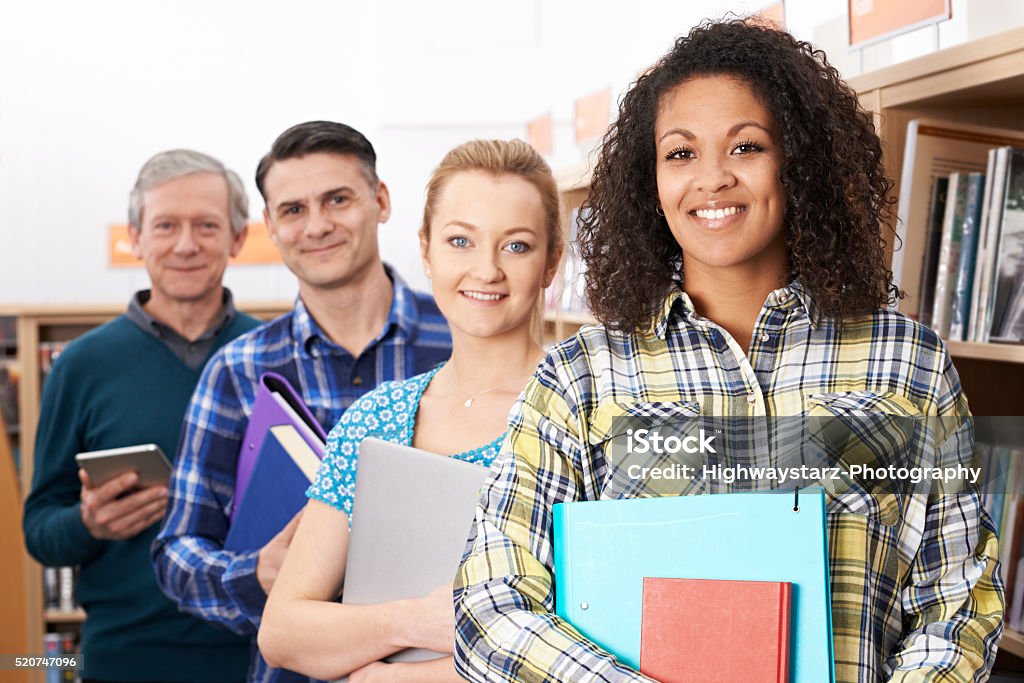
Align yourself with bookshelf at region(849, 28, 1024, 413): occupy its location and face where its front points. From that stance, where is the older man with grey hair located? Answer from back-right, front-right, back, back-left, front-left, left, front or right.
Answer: front-right

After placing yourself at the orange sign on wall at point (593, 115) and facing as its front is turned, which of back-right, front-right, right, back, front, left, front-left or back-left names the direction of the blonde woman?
front-left

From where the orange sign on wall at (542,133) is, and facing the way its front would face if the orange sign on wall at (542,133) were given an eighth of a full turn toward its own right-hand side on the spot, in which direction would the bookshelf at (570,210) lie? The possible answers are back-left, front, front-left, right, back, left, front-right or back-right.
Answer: left

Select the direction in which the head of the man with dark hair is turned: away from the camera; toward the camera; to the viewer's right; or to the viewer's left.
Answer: toward the camera

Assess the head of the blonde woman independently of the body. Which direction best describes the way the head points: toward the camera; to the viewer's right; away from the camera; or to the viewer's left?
toward the camera

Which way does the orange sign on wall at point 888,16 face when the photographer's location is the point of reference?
facing the viewer and to the left of the viewer

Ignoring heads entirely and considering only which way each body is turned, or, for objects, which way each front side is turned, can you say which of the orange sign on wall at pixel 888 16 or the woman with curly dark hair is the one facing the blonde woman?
the orange sign on wall

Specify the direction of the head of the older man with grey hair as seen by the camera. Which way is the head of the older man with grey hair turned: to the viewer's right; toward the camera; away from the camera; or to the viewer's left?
toward the camera

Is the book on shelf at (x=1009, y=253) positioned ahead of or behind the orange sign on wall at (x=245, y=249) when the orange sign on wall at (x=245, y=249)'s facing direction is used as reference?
ahead

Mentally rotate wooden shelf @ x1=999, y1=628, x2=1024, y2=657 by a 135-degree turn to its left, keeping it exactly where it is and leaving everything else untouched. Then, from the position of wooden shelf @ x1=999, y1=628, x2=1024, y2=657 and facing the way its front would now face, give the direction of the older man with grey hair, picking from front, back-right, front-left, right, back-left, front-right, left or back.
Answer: back

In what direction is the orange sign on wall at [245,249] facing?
toward the camera

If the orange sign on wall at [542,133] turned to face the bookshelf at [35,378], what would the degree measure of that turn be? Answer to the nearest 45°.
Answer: approximately 45° to its right
